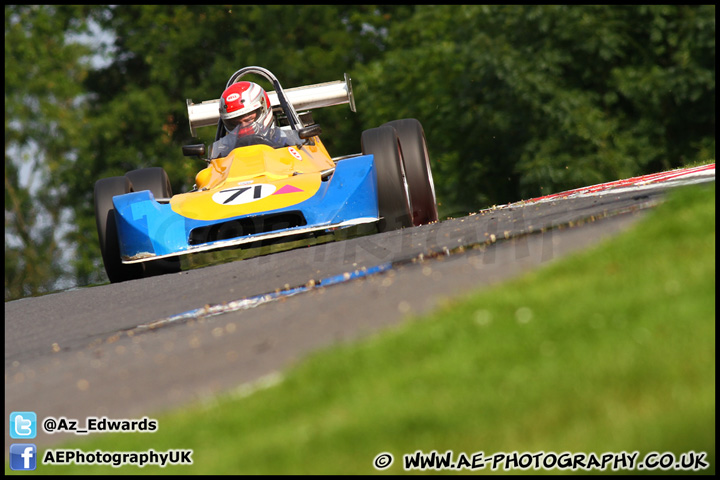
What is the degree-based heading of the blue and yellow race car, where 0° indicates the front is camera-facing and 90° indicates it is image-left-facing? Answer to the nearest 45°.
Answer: approximately 0°

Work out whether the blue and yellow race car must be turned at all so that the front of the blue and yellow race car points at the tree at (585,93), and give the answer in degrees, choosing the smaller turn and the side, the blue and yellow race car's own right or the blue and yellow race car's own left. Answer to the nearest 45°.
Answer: approximately 135° to the blue and yellow race car's own left

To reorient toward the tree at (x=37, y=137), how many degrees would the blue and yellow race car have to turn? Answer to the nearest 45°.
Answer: approximately 180°
